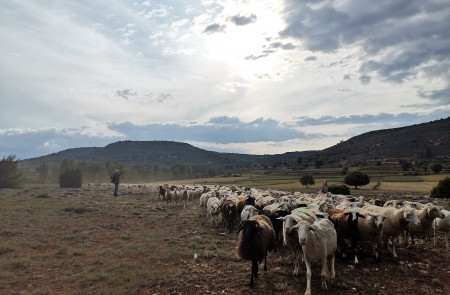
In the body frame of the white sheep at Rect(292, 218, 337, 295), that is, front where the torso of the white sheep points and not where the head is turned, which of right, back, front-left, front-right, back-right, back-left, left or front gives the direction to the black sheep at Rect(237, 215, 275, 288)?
front-right

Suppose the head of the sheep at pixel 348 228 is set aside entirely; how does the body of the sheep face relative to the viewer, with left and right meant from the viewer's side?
facing the viewer and to the right of the viewer

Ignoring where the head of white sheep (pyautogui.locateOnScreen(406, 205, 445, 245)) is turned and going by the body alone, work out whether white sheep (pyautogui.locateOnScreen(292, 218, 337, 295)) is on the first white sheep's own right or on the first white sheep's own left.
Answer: on the first white sheep's own right

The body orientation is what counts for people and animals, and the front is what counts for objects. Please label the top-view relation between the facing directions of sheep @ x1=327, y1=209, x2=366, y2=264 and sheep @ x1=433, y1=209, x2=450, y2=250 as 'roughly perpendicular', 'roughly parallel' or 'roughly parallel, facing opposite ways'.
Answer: roughly parallel

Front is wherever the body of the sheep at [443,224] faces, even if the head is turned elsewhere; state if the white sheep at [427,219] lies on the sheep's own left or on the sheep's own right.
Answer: on the sheep's own right

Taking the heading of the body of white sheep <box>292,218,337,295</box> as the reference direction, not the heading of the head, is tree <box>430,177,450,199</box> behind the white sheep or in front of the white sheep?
behind

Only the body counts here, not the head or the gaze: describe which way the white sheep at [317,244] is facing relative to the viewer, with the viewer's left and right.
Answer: facing the viewer and to the left of the viewer

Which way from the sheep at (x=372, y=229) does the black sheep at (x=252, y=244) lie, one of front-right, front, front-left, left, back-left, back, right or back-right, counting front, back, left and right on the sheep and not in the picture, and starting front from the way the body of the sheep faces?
right

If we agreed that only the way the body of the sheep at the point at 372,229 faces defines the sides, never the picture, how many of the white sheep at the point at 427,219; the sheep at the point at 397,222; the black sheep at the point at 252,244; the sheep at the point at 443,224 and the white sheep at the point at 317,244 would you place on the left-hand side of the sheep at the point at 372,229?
3

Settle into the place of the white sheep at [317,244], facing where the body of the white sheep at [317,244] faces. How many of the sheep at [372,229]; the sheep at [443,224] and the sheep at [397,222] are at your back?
3

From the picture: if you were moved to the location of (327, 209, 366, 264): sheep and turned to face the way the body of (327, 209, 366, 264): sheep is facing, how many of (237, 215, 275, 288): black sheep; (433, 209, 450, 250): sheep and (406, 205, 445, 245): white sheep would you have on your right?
1
